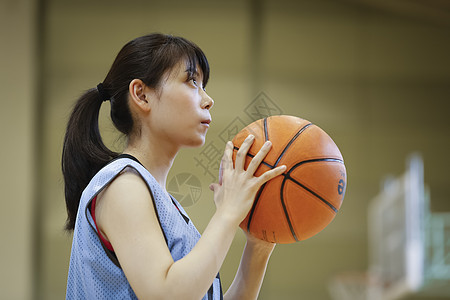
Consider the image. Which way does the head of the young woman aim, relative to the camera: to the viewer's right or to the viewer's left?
to the viewer's right

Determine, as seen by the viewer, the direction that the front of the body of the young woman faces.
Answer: to the viewer's right
